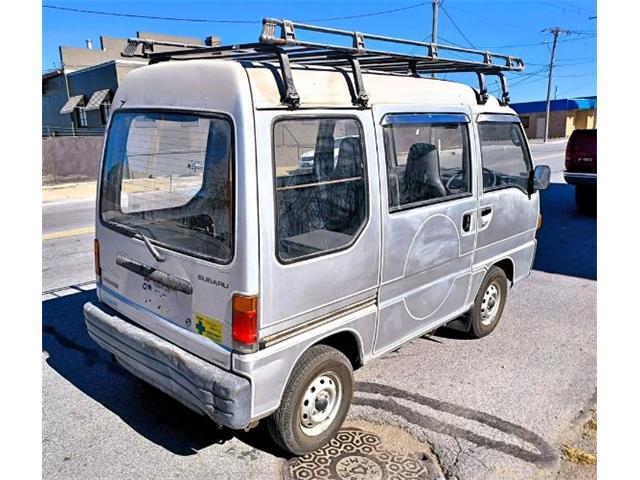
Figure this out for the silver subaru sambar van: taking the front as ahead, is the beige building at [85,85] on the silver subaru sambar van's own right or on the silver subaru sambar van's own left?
on the silver subaru sambar van's own left

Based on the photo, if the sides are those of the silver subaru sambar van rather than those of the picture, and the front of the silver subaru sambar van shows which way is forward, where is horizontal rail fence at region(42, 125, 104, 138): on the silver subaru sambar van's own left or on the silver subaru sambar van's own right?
on the silver subaru sambar van's own left

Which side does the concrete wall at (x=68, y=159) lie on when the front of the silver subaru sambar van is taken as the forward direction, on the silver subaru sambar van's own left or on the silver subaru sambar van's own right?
on the silver subaru sambar van's own left

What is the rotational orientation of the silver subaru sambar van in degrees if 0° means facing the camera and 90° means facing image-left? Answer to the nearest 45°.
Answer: approximately 225°
